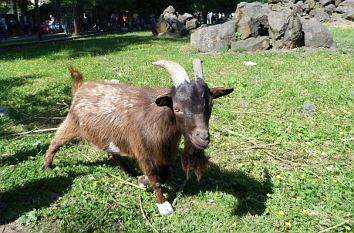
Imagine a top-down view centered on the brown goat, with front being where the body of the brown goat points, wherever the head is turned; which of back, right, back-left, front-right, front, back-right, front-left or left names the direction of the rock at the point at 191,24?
back-left

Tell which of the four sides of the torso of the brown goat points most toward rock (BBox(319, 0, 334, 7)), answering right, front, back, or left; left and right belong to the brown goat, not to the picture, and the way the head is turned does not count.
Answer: left

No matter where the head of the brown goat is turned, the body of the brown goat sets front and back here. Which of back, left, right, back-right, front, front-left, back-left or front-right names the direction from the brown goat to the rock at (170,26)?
back-left

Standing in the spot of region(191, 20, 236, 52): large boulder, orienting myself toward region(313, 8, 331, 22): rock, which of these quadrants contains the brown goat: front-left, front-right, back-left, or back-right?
back-right

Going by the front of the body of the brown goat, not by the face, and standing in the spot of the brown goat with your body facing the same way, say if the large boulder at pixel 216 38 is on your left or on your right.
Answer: on your left

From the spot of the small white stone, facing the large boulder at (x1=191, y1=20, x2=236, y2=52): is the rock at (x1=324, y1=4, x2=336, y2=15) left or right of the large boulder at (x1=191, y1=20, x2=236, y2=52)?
right

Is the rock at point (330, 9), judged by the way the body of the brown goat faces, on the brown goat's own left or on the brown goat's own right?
on the brown goat's own left

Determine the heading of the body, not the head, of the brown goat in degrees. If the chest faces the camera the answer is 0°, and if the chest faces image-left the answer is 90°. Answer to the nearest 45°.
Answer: approximately 315°

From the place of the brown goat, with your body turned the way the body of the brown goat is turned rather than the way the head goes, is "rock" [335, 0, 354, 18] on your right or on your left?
on your left

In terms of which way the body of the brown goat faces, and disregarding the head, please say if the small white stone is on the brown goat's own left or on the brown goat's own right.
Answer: on the brown goat's own left

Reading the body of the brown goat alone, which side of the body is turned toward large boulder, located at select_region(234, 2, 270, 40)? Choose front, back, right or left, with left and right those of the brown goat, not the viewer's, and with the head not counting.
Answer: left
